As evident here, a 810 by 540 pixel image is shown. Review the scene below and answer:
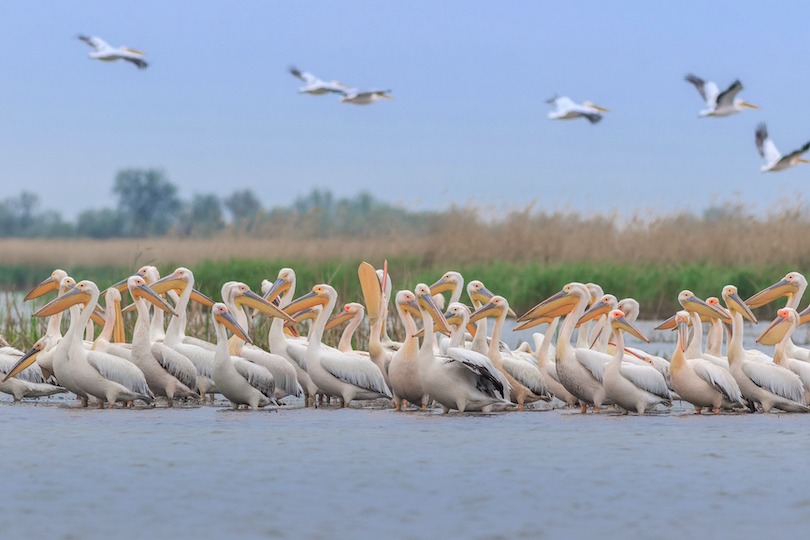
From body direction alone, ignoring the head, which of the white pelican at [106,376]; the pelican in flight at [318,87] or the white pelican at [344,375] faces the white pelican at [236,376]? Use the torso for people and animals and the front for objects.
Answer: the white pelican at [344,375]

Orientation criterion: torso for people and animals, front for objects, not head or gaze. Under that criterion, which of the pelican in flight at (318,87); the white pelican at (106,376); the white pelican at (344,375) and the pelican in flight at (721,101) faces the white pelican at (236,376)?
the white pelican at (344,375)

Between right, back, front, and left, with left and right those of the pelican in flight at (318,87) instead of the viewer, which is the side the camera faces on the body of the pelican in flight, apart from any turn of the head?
right

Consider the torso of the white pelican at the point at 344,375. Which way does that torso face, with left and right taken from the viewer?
facing to the left of the viewer

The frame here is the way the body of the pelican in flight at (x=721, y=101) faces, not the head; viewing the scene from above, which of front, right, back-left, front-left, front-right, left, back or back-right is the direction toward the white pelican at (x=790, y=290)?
right

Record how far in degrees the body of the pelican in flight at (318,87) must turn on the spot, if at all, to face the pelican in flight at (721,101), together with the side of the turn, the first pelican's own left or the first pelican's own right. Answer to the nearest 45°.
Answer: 0° — it already faces it

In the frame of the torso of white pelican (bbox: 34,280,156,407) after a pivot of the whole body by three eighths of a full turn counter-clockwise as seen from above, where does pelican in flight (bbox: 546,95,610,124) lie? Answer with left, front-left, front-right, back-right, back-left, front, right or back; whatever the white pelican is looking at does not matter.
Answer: left

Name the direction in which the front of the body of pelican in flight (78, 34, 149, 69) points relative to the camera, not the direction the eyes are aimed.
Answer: to the viewer's right

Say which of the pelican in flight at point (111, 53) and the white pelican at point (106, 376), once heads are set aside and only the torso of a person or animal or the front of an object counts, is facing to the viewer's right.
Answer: the pelican in flight
